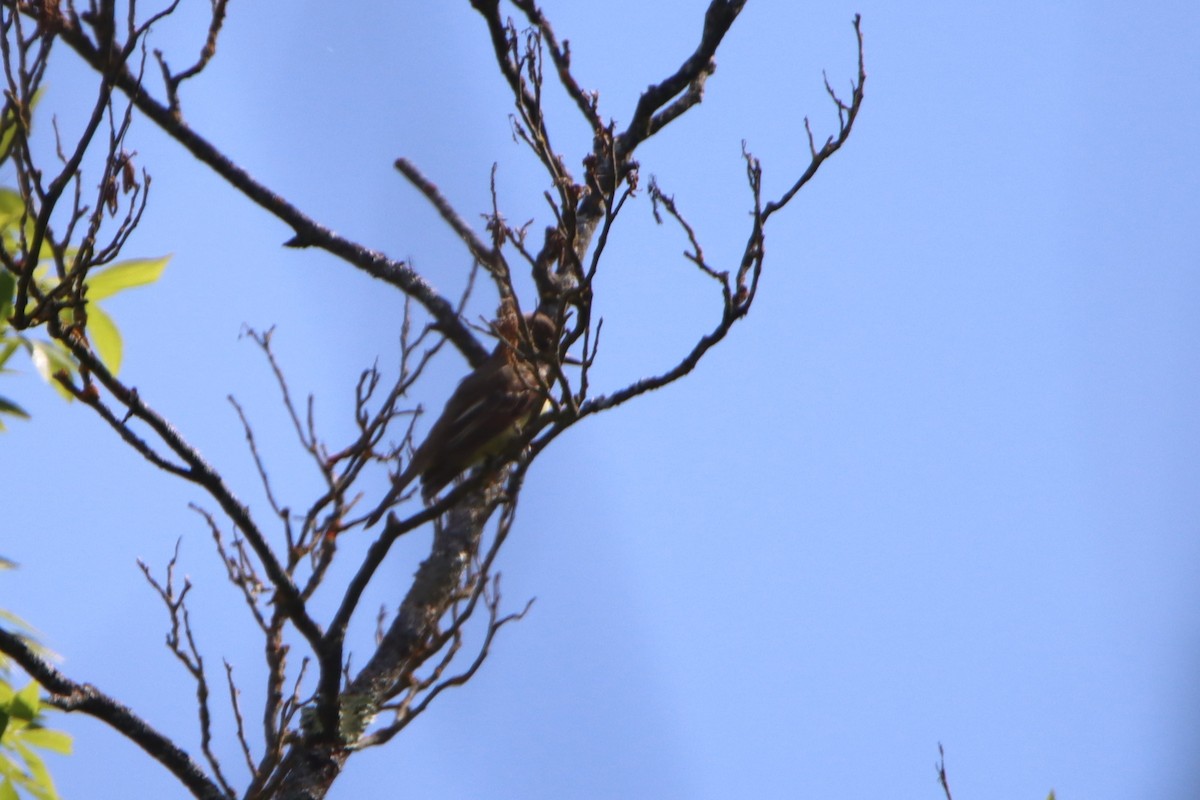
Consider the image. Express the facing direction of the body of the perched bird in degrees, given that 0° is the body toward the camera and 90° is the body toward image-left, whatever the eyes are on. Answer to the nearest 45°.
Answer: approximately 270°
